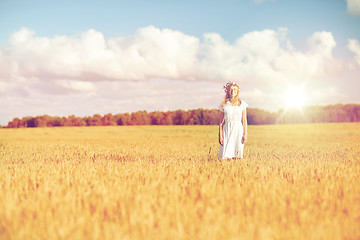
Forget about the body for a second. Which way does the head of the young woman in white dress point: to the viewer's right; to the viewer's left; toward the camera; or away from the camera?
toward the camera

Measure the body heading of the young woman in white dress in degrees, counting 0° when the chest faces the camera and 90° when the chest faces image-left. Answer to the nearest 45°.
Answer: approximately 0°

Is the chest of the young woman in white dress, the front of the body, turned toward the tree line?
no
